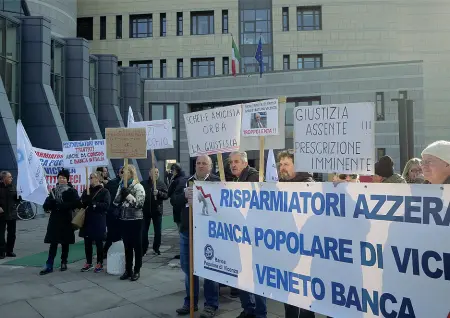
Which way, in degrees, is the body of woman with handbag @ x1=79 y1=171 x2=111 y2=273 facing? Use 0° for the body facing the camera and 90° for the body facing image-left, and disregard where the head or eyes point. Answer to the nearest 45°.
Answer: approximately 45°

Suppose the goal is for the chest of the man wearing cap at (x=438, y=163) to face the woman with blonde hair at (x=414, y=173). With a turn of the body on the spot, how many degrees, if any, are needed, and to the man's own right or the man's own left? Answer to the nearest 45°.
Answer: approximately 135° to the man's own right

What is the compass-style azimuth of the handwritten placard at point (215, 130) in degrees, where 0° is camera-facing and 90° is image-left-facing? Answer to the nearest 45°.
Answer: approximately 0°

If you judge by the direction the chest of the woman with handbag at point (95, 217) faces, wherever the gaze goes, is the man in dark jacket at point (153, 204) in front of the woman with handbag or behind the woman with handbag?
behind

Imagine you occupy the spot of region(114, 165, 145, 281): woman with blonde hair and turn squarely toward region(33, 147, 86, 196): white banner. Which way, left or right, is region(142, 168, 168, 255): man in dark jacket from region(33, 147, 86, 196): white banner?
right

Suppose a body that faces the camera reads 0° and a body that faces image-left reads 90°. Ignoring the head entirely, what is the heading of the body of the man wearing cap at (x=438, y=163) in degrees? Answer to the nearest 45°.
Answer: approximately 45°

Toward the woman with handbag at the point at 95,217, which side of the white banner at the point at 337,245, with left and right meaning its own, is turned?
right

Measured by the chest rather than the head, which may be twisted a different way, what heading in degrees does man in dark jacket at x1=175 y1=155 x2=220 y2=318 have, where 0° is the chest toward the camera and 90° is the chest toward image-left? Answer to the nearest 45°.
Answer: approximately 0°
